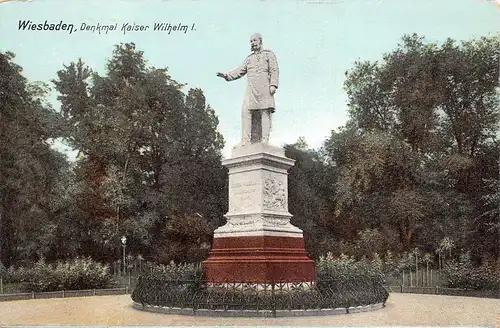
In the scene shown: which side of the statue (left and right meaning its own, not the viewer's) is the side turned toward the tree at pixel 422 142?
back

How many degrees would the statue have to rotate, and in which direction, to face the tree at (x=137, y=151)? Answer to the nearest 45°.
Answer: approximately 135° to its right

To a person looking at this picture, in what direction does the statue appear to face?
facing the viewer and to the left of the viewer

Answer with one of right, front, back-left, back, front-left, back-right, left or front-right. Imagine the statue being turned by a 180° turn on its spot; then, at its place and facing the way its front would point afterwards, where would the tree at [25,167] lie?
left

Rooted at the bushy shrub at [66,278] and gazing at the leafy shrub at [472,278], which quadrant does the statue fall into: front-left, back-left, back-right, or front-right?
front-right

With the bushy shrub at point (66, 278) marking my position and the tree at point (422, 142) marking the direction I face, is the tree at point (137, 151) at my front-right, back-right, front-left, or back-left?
front-left

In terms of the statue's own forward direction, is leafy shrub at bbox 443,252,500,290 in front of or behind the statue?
behind

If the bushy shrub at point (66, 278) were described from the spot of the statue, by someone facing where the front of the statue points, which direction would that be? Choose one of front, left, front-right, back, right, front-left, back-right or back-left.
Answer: right
